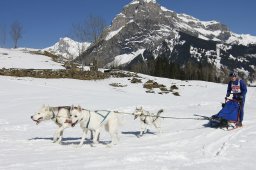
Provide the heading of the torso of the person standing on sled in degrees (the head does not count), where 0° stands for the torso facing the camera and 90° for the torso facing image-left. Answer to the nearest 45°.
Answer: approximately 45°

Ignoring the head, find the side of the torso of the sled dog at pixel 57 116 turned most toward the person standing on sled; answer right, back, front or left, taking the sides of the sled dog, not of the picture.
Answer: back

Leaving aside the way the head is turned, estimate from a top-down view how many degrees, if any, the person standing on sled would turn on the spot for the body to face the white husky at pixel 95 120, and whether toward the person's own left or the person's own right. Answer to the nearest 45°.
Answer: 0° — they already face it

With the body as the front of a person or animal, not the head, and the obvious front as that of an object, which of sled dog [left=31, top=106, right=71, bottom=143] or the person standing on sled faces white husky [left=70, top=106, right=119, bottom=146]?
the person standing on sled

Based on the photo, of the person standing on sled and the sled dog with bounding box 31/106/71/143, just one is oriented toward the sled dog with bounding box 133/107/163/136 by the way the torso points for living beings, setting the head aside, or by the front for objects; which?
the person standing on sled

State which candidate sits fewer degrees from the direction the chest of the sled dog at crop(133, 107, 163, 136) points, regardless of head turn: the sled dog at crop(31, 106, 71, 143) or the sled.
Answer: the sled dog

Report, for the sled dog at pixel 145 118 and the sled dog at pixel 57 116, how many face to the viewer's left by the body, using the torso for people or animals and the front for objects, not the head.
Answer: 2

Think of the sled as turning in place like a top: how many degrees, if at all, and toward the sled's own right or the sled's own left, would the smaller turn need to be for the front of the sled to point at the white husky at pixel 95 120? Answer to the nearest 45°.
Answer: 0° — it already faces it

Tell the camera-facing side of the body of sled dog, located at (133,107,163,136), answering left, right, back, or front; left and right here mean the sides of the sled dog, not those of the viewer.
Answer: left

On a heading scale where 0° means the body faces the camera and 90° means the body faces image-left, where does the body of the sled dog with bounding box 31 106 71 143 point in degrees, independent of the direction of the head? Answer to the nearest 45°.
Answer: approximately 90°

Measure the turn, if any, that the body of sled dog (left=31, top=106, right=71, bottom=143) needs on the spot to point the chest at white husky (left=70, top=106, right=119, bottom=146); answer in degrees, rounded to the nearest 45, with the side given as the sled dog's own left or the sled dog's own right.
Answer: approximately 135° to the sled dog's own left
